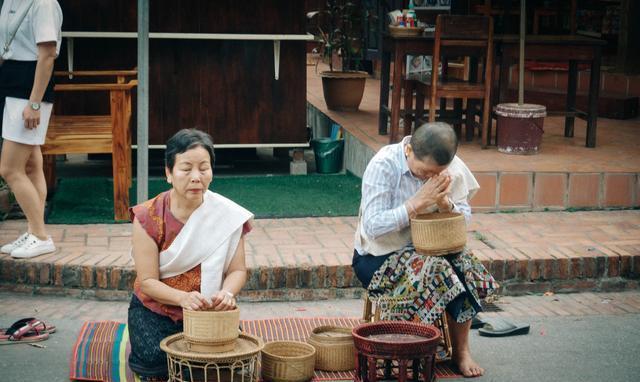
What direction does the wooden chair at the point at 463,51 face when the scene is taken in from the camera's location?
facing away from the viewer and to the left of the viewer

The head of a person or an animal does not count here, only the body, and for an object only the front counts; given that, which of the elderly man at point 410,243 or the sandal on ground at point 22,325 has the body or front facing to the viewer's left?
the sandal on ground

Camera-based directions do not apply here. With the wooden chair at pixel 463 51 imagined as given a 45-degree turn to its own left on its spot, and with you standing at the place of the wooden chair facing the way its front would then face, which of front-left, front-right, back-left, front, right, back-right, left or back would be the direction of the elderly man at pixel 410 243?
left

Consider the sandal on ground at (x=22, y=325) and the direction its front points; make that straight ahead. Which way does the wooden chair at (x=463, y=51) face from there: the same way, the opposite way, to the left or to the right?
to the right

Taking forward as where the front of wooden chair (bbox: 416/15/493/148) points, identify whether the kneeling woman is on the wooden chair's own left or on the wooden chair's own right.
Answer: on the wooden chair's own left

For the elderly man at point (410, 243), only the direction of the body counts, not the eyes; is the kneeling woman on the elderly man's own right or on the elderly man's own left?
on the elderly man's own right

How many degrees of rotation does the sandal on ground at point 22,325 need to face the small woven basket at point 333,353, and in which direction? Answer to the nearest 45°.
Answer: approximately 135° to its left

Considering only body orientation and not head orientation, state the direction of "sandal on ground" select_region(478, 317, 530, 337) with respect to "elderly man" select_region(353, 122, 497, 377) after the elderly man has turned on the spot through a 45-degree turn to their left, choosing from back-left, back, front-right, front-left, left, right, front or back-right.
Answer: front-left

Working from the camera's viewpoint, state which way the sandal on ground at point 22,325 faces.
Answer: facing to the left of the viewer

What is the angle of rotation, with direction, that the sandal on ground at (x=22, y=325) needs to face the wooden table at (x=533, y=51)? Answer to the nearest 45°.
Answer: approximately 135° to its right
